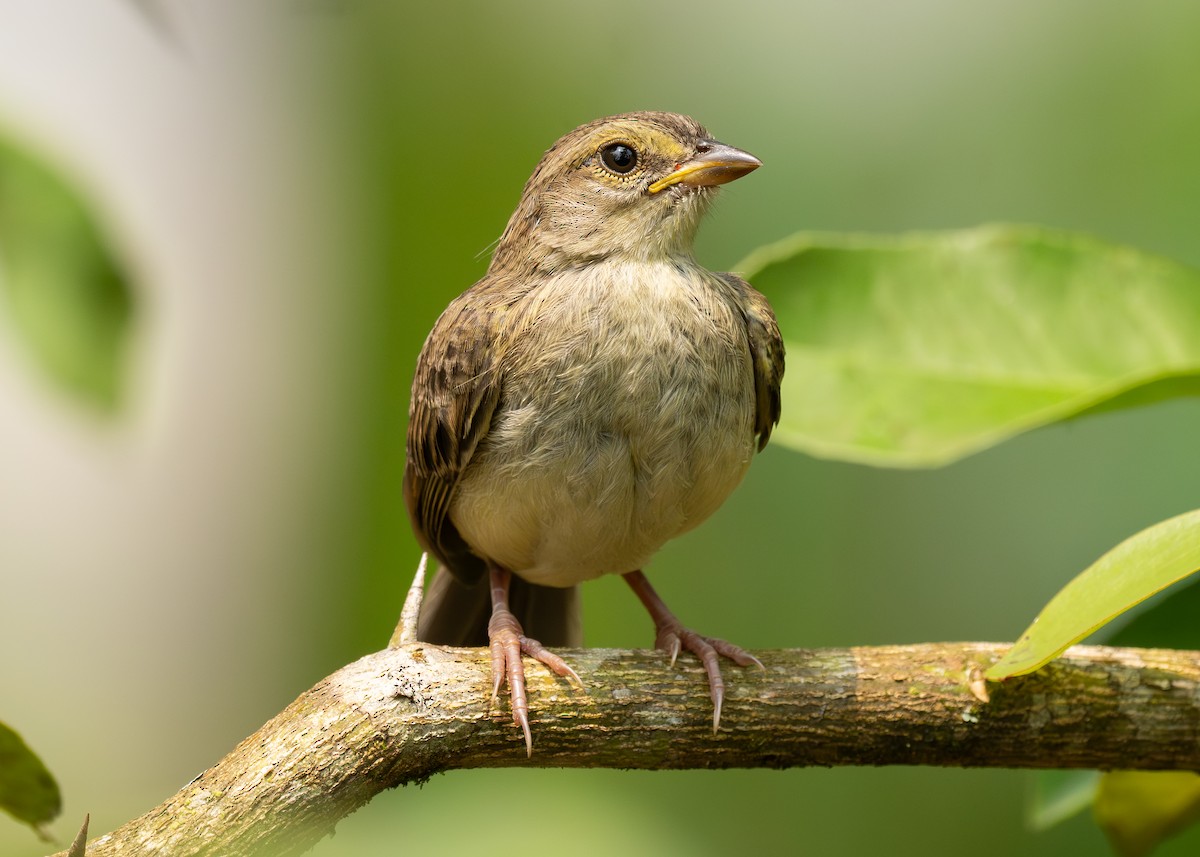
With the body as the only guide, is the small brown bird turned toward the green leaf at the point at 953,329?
no

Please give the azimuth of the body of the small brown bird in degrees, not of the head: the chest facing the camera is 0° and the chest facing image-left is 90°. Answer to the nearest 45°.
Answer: approximately 315°

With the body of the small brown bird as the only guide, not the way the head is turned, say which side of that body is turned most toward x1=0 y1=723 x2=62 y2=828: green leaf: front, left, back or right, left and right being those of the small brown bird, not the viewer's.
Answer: right

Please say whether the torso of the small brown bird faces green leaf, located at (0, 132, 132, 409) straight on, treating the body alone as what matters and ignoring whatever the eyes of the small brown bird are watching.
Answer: no

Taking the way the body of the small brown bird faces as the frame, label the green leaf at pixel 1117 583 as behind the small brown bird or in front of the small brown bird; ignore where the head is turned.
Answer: in front
